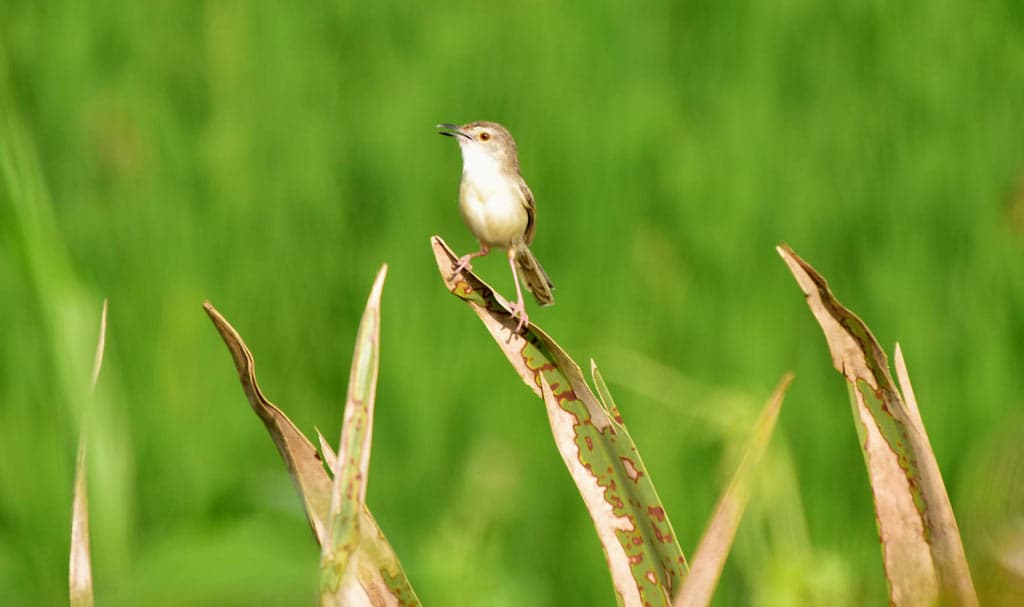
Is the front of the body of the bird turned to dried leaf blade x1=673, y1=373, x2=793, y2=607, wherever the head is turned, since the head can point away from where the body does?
no

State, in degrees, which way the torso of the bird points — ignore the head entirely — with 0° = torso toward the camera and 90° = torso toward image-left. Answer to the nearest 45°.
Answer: approximately 45°
